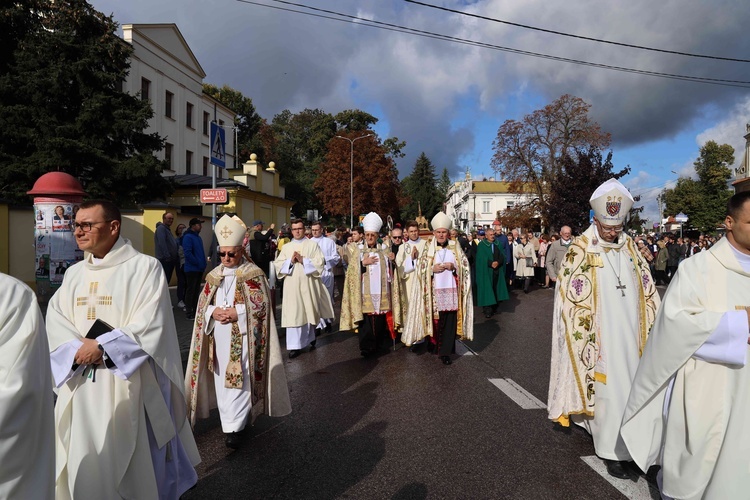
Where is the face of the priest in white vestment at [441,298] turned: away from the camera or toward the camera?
toward the camera

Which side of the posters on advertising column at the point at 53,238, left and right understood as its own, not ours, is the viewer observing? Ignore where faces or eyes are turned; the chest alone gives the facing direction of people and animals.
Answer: front

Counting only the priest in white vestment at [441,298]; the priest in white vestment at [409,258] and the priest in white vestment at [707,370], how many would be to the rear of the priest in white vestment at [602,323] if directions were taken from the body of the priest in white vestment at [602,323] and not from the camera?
2

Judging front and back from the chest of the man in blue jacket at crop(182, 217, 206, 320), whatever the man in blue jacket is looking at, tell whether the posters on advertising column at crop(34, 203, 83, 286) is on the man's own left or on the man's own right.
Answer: on the man's own right

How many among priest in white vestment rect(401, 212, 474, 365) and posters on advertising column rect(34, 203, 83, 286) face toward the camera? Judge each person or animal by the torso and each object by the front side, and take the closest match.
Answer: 2

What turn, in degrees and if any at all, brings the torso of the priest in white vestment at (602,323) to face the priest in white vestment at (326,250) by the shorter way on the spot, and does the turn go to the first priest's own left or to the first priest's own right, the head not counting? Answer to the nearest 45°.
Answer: approximately 180°

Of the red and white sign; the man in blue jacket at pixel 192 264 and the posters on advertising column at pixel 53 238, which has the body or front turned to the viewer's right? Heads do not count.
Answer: the man in blue jacket

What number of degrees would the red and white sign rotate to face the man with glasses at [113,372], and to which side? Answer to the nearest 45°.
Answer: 0° — it already faces them

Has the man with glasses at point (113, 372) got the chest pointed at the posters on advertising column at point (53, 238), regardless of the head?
no

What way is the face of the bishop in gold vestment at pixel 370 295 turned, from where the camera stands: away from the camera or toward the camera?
toward the camera

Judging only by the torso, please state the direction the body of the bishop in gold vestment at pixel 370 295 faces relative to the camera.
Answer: toward the camera

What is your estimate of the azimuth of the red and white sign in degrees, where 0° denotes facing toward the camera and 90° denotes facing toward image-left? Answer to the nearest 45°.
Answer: approximately 0°

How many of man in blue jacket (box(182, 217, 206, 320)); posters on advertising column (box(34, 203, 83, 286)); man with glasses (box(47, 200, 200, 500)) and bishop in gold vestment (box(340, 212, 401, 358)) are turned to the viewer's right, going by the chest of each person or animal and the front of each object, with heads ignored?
1

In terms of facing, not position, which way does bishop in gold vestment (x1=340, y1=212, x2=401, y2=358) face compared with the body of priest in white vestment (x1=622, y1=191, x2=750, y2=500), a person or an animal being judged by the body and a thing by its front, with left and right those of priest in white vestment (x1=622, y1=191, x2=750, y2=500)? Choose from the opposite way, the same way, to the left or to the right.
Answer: the same way

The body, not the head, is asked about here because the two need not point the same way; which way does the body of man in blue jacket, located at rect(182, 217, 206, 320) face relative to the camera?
to the viewer's right

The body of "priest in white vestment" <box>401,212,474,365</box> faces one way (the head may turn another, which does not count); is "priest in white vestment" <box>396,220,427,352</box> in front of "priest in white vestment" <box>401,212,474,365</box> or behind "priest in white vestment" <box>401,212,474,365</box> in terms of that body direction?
behind

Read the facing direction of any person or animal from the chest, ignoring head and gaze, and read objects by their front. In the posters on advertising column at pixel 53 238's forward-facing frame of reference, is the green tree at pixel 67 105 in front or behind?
behind

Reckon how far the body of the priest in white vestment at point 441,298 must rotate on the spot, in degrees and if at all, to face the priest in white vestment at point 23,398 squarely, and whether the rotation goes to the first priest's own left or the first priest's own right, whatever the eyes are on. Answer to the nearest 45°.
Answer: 0° — they already face them
